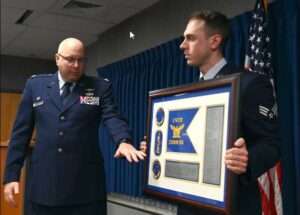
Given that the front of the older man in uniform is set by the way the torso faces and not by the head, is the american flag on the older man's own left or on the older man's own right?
on the older man's own left

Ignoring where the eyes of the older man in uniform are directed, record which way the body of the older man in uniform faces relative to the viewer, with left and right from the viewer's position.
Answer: facing the viewer

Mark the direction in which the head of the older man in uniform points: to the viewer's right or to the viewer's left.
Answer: to the viewer's right
